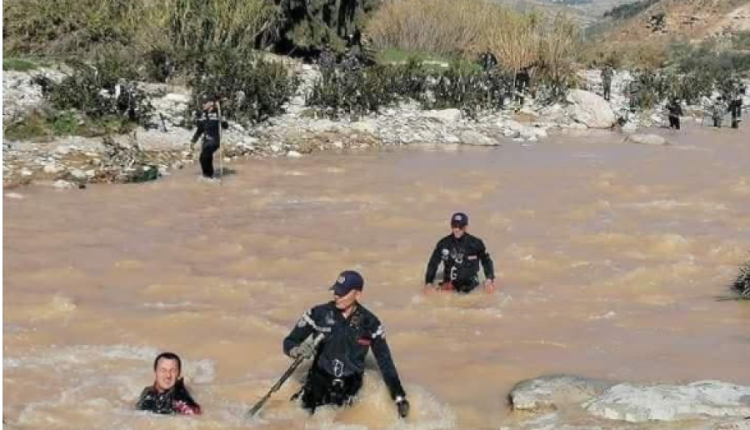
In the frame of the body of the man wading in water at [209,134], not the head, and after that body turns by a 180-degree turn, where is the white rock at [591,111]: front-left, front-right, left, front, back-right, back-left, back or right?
right

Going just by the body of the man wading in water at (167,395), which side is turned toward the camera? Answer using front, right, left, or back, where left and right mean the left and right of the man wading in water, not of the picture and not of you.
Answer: front

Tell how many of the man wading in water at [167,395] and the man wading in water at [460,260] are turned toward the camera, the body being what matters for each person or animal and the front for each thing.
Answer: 2

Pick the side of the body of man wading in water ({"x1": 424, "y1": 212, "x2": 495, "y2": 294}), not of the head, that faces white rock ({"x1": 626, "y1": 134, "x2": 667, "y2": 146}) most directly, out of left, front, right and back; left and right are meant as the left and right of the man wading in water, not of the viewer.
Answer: back

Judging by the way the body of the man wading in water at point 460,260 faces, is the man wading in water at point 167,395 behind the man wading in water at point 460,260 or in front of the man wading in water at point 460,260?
in front

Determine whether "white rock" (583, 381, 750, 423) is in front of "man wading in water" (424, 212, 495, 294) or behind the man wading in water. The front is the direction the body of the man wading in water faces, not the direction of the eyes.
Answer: in front

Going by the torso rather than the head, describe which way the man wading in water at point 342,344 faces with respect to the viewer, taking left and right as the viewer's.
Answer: facing the viewer

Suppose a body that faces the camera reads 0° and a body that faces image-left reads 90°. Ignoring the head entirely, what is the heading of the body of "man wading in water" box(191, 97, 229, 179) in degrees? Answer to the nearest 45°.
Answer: approximately 315°

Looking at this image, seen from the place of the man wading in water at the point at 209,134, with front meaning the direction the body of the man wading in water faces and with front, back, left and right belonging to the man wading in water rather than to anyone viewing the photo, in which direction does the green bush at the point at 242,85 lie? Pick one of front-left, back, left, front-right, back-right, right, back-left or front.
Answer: back-left

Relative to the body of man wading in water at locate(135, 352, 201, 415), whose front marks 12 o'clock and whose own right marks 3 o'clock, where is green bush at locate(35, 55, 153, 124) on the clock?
The green bush is roughly at 6 o'clock from the man wading in water.

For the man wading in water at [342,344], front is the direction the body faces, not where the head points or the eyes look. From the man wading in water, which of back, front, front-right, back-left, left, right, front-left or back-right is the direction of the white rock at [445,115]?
back

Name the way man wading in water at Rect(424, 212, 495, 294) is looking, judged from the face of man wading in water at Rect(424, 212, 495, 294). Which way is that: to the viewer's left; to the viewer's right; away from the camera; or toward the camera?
toward the camera

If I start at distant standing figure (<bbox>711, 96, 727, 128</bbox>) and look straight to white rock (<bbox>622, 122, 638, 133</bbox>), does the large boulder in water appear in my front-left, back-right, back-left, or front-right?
front-left

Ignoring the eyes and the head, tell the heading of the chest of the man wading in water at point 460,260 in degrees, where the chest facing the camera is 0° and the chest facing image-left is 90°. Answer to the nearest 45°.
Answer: approximately 0°

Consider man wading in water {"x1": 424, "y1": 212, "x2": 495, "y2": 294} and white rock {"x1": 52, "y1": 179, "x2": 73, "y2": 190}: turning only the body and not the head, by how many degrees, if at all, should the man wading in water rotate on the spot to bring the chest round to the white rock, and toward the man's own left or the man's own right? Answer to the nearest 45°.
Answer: approximately 135° to the man's own right

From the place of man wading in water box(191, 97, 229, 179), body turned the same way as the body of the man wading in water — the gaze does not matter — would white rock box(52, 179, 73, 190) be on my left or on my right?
on my right

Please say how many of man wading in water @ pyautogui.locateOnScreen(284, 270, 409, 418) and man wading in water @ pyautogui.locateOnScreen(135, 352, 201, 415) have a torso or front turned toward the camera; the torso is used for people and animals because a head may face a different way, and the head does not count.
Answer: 2

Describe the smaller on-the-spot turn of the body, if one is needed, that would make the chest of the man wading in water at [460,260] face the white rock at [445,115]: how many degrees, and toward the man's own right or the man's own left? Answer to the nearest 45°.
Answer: approximately 180°

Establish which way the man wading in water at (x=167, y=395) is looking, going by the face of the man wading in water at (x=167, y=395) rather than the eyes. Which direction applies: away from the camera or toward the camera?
toward the camera
